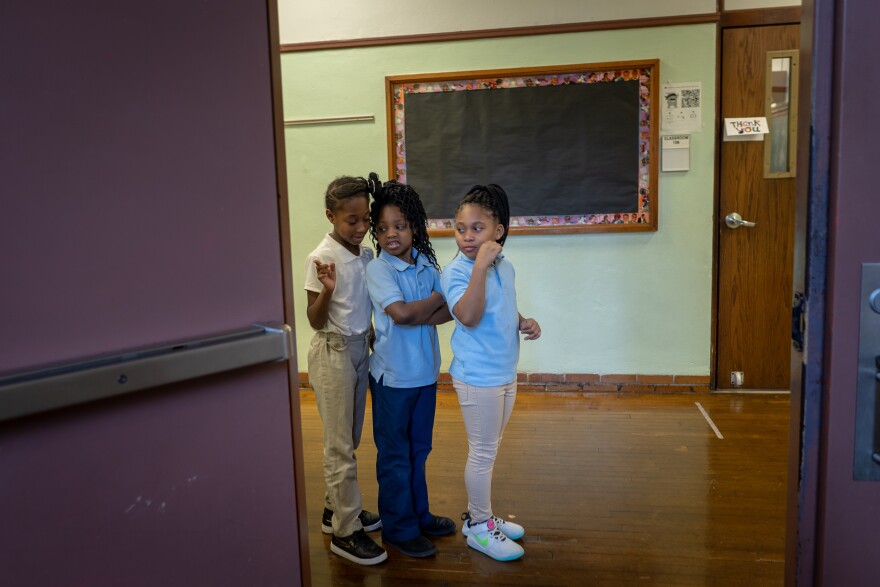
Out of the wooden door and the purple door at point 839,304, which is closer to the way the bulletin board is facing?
the purple door

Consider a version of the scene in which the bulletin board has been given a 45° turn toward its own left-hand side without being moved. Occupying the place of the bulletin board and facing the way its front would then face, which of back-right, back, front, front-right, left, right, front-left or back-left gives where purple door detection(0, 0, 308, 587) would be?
front-right

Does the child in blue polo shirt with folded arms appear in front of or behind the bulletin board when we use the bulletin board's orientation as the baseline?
in front

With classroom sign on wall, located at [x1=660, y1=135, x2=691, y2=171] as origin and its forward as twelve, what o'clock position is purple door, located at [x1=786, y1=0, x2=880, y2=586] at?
The purple door is roughly at 12 o'clock from the classroom sign on wall.

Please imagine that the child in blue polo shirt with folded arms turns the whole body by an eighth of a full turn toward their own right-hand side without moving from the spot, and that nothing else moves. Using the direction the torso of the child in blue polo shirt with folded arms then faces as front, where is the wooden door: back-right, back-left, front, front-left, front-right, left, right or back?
back-left

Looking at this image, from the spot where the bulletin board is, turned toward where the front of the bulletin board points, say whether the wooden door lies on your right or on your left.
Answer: on your left

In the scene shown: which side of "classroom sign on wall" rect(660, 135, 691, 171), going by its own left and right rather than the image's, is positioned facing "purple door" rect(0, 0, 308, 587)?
front

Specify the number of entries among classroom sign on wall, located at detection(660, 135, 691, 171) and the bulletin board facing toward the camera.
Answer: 2

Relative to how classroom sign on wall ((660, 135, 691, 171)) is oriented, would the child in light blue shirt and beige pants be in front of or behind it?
in front

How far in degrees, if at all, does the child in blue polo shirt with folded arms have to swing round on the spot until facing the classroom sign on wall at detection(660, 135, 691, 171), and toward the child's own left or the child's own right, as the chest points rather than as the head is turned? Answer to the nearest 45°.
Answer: approximately 90° to the child's own left

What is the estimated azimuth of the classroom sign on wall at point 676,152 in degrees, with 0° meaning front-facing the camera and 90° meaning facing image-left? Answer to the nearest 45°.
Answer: approximately 0°
